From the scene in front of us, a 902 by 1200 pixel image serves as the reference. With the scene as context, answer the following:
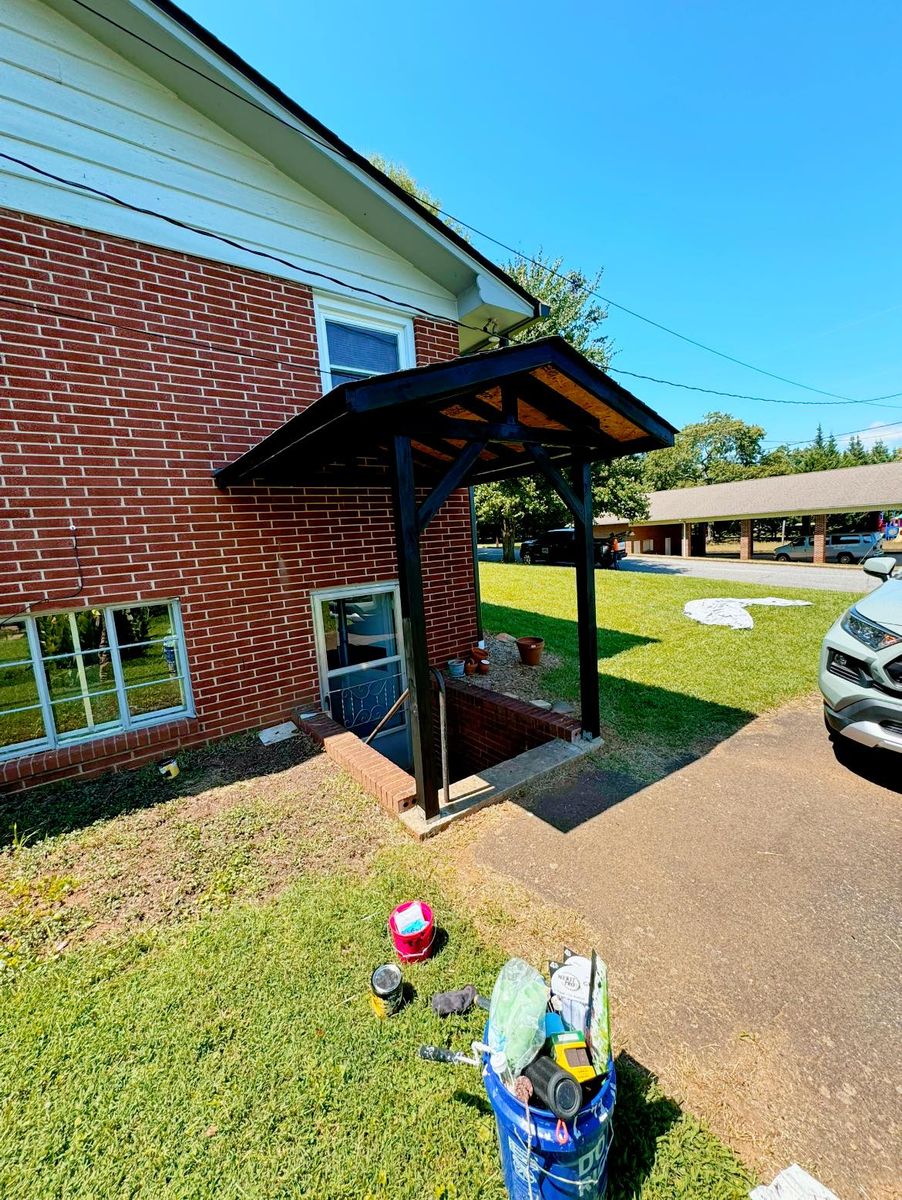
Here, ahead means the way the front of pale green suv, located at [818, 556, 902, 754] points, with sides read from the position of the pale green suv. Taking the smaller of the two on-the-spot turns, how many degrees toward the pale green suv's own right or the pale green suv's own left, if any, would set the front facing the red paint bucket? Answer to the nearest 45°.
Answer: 0° — it already faces it

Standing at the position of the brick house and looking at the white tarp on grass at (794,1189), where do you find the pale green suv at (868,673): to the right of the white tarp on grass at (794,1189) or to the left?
left

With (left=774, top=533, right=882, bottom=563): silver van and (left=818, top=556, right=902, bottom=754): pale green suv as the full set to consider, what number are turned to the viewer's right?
0

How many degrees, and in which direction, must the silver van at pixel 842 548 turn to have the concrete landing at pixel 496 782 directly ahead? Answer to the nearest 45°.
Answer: approximately 90° to its left

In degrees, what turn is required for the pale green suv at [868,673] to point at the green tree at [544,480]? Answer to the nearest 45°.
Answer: approximately 90° to its right

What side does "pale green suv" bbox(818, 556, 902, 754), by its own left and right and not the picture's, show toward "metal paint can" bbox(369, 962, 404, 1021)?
front

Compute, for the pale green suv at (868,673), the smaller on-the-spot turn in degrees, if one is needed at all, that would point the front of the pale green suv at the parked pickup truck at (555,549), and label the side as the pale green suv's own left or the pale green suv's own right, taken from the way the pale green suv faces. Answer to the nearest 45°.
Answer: approximately 90° to the pale green suv's own right

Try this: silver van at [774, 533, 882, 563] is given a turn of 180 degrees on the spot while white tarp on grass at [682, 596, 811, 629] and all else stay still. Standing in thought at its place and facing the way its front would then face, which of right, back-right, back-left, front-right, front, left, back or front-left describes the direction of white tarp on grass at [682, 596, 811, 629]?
right

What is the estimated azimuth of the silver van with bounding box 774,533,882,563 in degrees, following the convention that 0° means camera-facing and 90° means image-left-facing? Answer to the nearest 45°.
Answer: approximately 90°

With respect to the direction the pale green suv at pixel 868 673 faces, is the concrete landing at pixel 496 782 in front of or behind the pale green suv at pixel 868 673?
in front

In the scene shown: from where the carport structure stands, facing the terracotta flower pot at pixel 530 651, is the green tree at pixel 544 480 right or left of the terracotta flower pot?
right

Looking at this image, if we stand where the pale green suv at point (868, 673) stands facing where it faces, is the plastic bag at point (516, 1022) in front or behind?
in front
